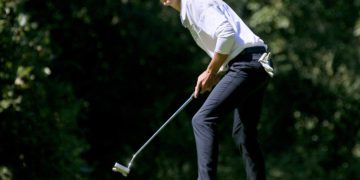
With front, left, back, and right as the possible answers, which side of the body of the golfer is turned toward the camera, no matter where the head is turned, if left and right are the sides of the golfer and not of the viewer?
left
